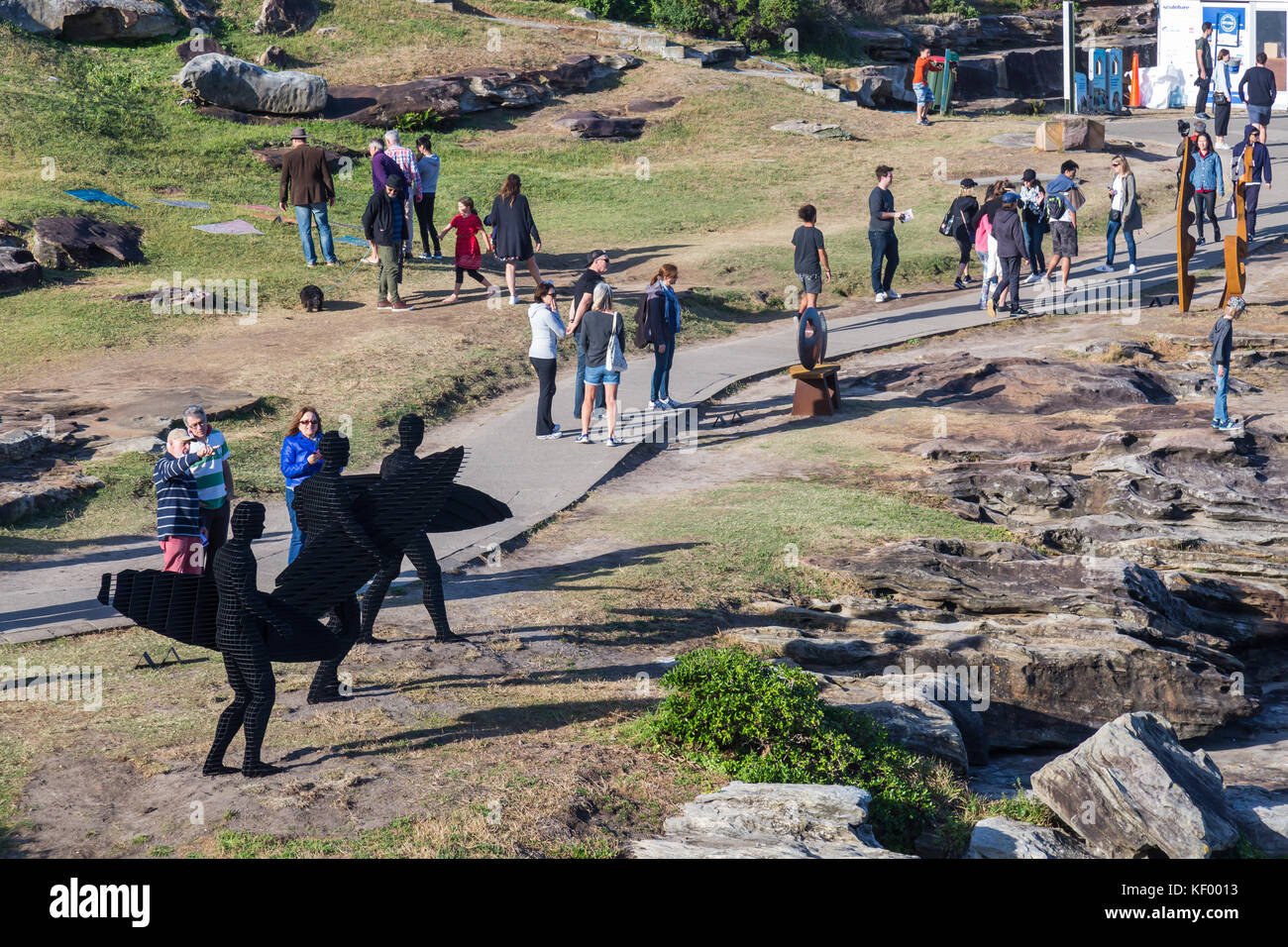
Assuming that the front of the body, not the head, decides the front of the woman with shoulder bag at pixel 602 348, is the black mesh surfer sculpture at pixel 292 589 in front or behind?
behind

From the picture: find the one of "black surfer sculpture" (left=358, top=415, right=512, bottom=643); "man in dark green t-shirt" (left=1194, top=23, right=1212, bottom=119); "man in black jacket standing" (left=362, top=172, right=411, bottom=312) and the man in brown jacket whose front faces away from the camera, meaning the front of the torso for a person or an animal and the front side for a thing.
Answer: the man in brown jacket

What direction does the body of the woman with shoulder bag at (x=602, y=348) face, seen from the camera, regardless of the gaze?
away from the camera

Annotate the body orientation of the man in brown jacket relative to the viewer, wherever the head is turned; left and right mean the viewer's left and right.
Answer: facing away from the viewer

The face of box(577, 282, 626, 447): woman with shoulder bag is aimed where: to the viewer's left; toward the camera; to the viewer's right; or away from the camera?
away from the camera

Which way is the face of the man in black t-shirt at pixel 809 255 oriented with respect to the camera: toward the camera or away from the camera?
away from the camera

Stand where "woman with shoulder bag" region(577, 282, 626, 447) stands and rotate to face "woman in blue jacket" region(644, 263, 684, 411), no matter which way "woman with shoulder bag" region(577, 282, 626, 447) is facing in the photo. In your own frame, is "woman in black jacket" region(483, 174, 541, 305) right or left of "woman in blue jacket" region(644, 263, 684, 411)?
left

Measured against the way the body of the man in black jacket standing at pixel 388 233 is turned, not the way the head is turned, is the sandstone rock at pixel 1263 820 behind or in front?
in front

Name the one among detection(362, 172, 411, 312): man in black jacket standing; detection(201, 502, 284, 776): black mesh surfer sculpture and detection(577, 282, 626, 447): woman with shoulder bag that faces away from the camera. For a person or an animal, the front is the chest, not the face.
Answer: the woman with shoulder bag
